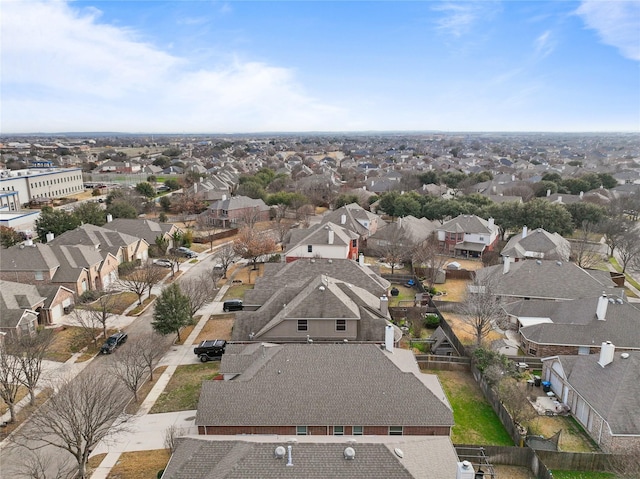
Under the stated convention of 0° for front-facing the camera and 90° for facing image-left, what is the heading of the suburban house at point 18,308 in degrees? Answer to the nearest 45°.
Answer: approximately 315°

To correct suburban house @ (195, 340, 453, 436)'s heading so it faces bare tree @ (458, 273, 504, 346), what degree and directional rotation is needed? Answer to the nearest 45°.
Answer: approximately 135° to its right

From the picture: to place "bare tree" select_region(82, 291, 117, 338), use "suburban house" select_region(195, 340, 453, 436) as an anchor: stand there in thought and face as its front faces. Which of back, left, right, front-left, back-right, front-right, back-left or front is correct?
front-right

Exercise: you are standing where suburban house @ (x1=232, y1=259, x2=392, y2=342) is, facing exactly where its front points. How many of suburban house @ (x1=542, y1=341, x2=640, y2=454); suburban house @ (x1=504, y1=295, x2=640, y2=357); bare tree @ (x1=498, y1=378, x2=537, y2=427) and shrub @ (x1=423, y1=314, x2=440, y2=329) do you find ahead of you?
0

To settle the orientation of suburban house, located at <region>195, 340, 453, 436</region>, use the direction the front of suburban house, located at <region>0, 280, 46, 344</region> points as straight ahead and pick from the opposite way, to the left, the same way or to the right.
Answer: the opposite way

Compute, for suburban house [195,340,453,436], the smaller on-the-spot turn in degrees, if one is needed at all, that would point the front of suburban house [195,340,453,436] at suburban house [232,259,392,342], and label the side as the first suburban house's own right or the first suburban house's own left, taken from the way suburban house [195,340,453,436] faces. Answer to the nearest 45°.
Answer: approximately 90° to the first suburban house's own right

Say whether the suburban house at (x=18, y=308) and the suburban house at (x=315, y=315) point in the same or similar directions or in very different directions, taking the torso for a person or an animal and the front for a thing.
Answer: very different directions

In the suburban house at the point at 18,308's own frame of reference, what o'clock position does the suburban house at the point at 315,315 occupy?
the suburban house at the point at 315,315 is roughly at 12 o'clock from the suburban house at the point at 18,308.

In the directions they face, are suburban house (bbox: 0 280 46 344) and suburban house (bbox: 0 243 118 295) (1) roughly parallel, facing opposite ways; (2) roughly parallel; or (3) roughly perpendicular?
roughly parallel

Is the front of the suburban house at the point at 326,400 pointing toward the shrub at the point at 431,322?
no

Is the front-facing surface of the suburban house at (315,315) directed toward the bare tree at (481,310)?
no

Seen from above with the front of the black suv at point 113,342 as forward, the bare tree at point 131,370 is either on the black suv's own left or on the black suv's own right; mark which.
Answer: on the black suv's own left

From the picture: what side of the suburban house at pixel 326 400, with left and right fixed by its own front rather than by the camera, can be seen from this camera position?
left

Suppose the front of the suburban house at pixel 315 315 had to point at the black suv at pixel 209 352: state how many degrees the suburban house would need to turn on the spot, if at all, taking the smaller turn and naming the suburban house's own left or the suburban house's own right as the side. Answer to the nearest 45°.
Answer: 0° — it already faces it

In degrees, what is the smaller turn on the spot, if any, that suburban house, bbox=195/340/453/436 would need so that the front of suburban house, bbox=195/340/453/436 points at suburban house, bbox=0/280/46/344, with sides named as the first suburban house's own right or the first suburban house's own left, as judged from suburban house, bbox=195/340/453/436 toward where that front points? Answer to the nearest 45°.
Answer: approximately 45° to the first suburban house's own right

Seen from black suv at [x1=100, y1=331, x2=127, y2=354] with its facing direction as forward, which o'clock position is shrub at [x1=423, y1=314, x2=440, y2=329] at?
The shrub is roughly at 8 o'clock from the black suv.

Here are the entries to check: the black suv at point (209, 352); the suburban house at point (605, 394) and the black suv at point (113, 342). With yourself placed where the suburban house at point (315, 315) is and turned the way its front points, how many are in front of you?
2

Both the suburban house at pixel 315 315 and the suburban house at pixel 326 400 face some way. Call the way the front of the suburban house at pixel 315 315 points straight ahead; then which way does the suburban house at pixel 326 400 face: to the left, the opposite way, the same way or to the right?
the same way

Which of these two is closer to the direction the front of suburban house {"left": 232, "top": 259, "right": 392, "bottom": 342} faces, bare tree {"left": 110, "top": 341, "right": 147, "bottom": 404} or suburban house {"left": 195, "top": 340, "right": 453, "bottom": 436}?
the bare tree
